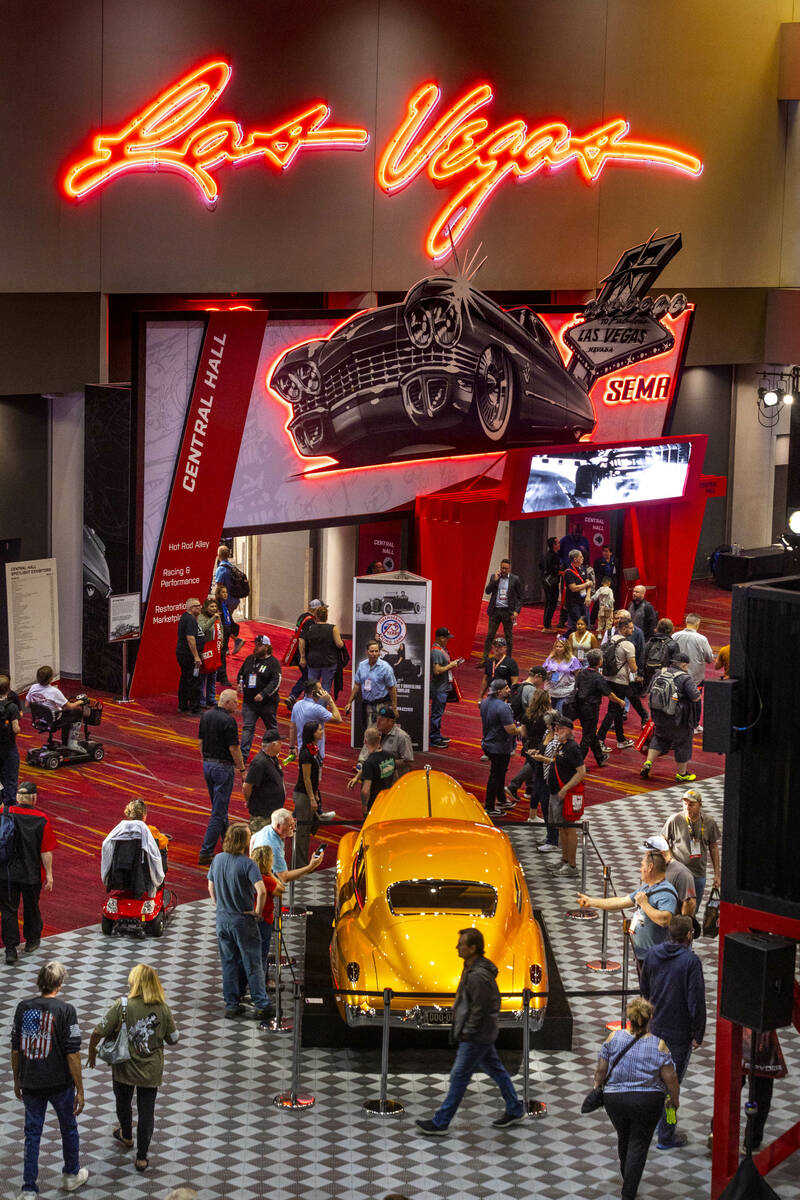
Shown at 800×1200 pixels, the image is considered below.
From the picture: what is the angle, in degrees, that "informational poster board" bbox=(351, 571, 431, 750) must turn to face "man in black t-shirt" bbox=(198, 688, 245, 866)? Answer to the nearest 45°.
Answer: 0° — it already faces them

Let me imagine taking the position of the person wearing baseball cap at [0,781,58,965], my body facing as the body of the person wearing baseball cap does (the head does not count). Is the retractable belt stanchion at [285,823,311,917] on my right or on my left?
on my right

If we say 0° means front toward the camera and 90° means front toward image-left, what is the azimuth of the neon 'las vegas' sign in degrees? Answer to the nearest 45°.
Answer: approximately 0°

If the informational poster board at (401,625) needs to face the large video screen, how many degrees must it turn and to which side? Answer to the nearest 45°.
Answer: approximately 135° to its left

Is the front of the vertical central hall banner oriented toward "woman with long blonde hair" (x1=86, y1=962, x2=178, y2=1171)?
yes

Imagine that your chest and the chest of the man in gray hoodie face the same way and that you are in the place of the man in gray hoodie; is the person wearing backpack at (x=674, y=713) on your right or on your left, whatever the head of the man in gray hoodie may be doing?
on your right

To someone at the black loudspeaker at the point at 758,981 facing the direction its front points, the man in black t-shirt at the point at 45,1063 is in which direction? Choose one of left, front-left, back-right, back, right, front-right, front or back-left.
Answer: front-right

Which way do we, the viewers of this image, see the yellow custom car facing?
facing away from the viewer

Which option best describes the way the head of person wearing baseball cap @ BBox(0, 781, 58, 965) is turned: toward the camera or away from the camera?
away from the camera
